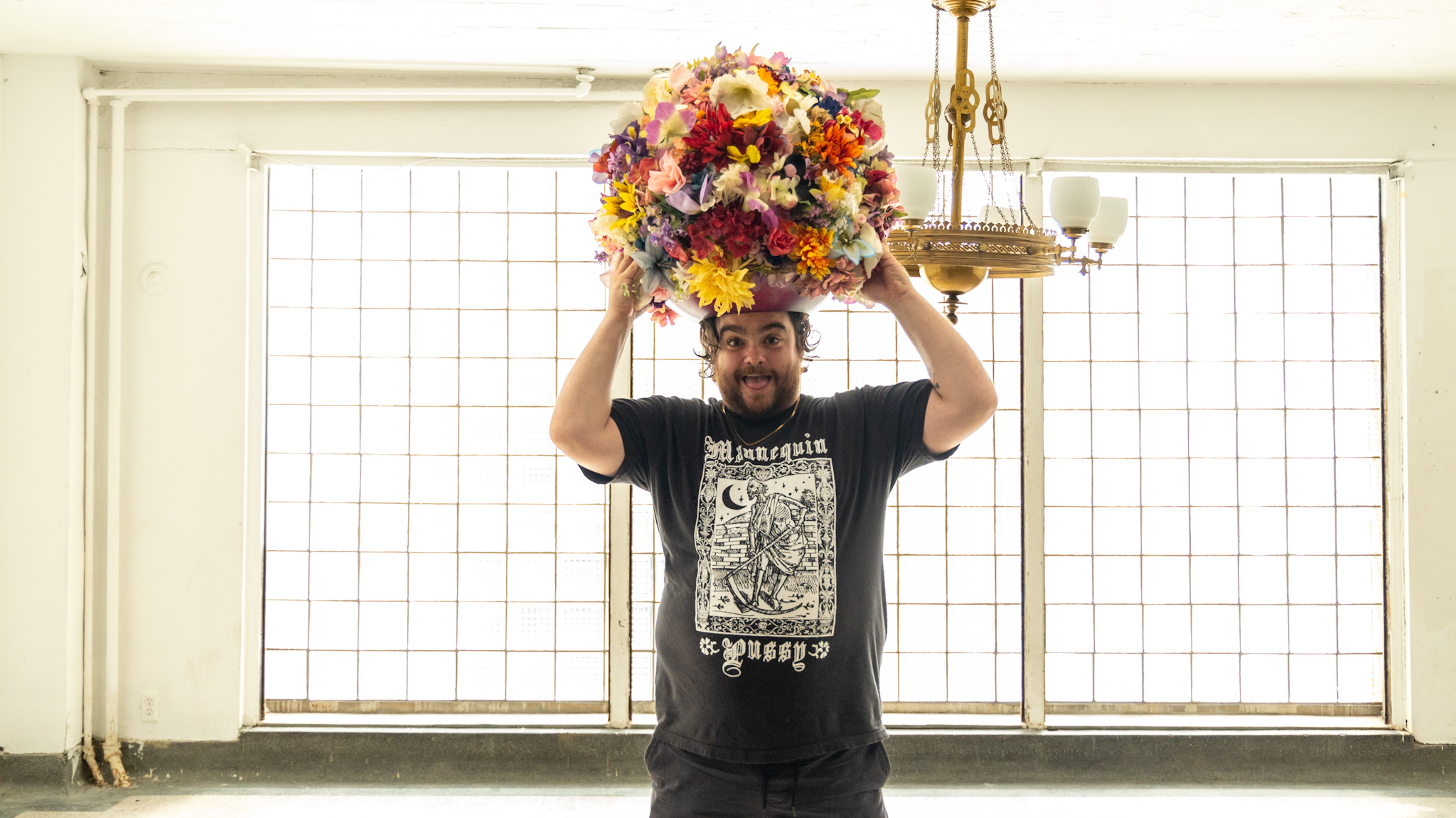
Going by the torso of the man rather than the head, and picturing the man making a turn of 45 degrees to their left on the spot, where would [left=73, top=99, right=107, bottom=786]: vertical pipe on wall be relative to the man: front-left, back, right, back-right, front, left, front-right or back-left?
back

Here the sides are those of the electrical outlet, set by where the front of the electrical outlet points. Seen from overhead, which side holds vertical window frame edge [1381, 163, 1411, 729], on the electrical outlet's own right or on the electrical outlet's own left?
on the electrical outlet's own left

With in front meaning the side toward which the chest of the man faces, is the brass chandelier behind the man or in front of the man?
behind

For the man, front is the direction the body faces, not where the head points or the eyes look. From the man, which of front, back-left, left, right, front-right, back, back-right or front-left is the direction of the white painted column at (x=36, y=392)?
back-right

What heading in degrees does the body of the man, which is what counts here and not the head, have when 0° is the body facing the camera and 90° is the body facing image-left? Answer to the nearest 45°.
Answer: approximately 0°

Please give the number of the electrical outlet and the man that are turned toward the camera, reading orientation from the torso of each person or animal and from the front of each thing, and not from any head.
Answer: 2
